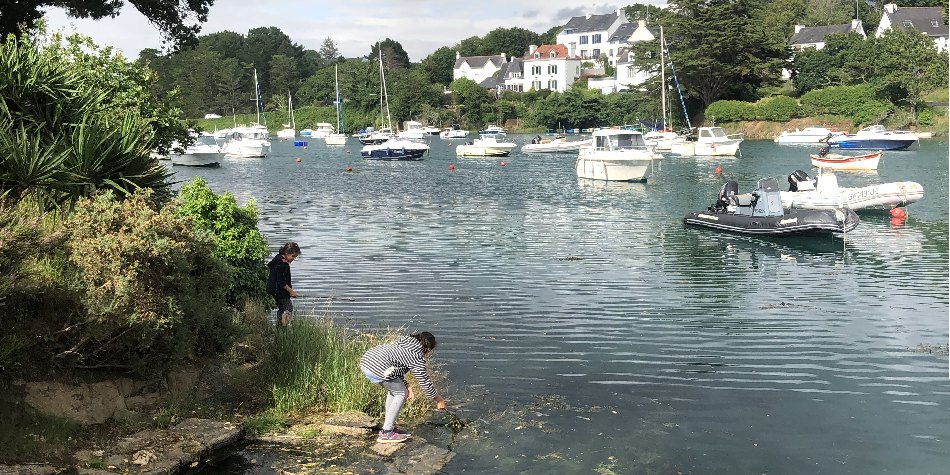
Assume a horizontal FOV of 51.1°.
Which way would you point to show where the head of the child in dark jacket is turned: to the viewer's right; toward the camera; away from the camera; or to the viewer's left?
to the viewer's right

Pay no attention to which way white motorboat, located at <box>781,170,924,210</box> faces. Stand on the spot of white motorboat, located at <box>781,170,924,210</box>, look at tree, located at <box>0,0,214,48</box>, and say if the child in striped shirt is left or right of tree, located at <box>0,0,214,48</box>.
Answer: left

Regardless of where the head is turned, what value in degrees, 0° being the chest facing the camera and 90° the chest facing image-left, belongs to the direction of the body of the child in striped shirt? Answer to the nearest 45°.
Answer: approximately 270°

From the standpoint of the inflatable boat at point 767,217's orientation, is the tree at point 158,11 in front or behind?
behind

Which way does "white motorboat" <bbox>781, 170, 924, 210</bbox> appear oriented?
to the viewer's right

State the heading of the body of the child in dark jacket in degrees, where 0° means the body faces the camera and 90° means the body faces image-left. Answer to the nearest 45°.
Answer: approximately 270°

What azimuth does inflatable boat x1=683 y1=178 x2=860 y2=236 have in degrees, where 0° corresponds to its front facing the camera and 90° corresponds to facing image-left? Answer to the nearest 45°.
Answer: approximately 270°

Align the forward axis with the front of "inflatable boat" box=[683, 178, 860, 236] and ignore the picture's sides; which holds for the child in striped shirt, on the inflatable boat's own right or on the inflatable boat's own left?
on the inflatable boat's own right

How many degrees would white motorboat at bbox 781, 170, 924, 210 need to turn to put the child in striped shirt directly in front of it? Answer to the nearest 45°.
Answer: approximately 90° to its right
